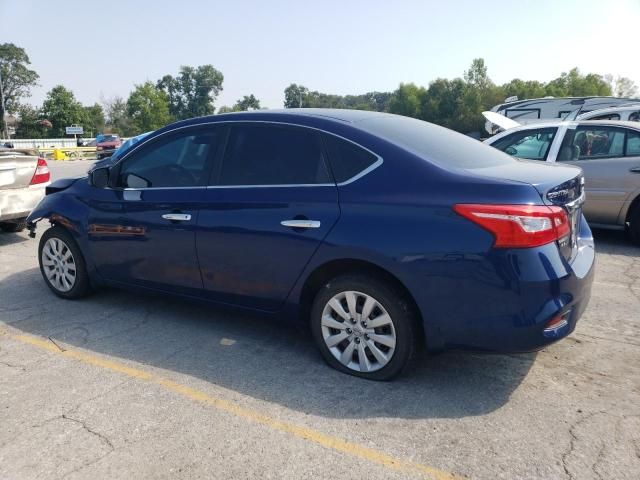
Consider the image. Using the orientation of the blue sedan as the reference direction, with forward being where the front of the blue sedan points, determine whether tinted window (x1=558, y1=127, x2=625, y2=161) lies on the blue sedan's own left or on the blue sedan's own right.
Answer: on the blue sedan's own right

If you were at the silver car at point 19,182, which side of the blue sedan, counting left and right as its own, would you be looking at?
front

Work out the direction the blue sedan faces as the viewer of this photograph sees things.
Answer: facing away from the viewer and to the left of the viewer

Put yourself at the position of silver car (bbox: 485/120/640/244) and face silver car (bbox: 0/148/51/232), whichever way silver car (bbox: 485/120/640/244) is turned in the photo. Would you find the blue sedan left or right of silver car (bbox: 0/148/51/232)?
left

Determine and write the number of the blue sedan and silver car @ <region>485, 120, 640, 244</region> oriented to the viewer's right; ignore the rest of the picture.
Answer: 0

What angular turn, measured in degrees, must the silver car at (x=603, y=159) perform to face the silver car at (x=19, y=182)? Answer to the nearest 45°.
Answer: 0° — it already faces it

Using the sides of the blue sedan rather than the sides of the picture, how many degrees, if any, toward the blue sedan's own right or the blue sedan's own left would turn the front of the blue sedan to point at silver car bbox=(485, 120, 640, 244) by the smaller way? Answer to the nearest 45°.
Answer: approximately 90° to the blue sedan's own right

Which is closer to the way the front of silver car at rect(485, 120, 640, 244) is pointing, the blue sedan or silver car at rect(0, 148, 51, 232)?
the silver car

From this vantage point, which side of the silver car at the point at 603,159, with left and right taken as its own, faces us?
left
